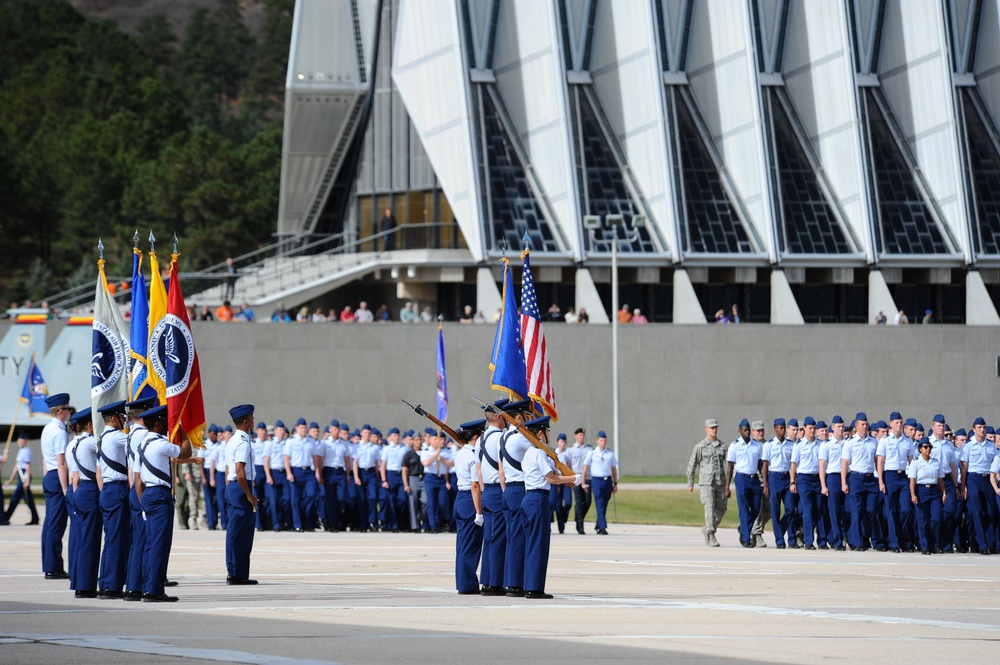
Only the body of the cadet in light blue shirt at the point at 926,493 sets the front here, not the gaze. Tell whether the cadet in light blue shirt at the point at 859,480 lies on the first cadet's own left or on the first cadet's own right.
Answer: on the first cadet's own right

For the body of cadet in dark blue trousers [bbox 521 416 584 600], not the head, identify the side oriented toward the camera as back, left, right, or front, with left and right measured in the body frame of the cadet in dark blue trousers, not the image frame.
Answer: right

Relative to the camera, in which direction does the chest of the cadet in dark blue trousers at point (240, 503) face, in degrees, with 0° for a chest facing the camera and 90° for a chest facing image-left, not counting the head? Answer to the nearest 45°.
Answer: approximately 270°
